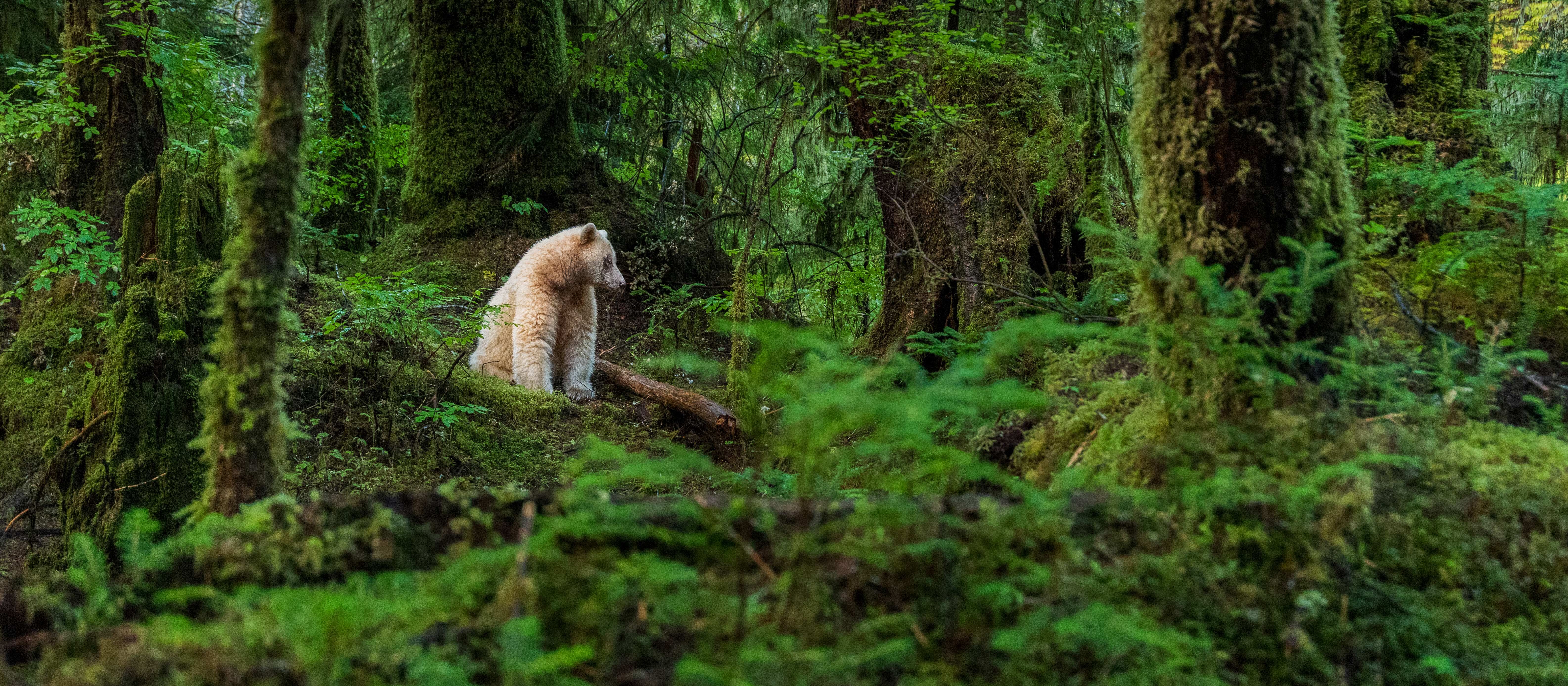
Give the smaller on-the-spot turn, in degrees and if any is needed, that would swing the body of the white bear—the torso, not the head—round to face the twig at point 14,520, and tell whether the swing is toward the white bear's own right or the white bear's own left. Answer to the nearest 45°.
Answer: approximately 90° to the white bear's own right

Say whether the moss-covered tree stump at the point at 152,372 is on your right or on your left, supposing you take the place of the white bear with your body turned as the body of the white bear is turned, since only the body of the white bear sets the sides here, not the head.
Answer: on your right

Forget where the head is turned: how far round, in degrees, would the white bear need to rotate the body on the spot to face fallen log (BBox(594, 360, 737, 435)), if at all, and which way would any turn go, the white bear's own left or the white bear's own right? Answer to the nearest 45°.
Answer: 0° — it already faces it

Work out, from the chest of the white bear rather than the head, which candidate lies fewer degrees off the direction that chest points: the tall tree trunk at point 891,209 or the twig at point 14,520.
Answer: the tall tree trunk

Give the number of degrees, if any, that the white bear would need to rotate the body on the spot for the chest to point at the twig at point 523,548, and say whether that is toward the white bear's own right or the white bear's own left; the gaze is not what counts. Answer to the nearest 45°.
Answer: approximately 45° to the white bear's own right

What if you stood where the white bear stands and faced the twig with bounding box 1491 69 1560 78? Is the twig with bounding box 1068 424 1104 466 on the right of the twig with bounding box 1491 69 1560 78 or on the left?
right

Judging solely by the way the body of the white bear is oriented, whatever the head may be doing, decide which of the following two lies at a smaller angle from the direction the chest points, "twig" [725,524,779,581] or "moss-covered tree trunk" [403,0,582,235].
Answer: the twig

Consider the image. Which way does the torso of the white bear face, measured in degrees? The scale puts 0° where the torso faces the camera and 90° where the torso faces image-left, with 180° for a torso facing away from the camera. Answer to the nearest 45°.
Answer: approximately 315°

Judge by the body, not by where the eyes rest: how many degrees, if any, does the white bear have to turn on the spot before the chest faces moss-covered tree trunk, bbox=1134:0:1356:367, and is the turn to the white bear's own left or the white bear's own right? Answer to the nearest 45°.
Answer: approximately 45° to the white bear's own right
